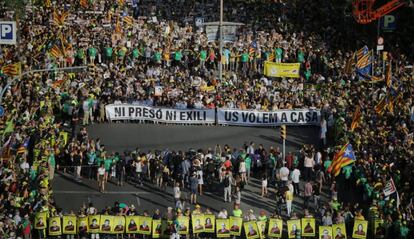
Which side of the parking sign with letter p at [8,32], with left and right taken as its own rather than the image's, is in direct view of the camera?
front
